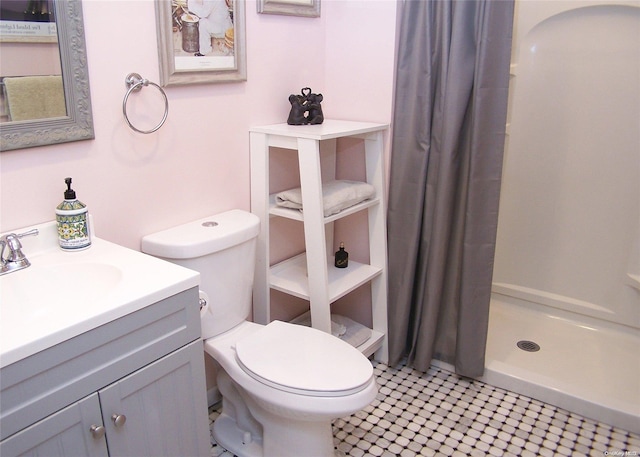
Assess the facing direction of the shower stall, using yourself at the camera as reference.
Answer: facing the viewer and to the left of the viewer

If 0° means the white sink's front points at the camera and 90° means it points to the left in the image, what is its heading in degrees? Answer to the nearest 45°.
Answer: approximately 315°

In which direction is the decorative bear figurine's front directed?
toward the camera

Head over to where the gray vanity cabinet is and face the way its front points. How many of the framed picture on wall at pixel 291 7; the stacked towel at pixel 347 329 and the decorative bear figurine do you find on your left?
3

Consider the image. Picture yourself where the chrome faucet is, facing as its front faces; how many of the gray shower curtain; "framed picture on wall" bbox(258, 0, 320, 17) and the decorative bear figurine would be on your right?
0

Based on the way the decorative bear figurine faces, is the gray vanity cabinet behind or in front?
in front

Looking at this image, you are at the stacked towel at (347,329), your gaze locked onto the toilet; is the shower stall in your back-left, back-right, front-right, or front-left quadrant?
back-left

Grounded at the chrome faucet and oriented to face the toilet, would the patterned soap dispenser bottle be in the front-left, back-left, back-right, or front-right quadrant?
front-left

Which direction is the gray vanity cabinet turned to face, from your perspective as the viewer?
facing the viewer and to the right of the viewer

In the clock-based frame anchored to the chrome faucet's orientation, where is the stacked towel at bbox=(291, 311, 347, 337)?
The stacked towel is roughly at 10 o'clock from the chrome faucet.

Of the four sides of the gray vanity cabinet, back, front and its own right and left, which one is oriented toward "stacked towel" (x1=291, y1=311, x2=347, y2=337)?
left

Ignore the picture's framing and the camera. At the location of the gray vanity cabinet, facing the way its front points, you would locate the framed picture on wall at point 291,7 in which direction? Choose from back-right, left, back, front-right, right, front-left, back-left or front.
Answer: left

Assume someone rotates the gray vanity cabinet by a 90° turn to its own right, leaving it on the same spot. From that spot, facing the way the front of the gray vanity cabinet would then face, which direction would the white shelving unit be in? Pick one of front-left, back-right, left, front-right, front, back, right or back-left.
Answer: back

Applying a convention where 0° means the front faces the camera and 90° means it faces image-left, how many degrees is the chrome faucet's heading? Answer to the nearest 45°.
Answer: approximately 315°

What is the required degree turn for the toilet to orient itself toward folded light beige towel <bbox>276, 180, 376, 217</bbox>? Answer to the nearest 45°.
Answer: approximately 90° to its left
